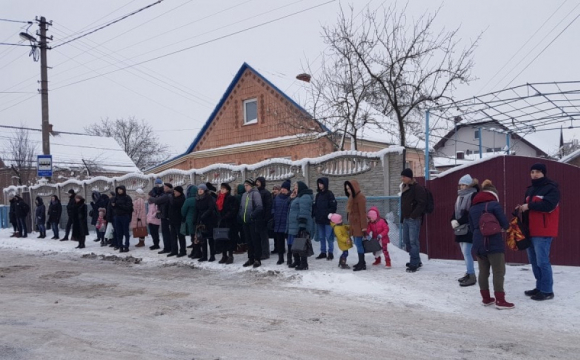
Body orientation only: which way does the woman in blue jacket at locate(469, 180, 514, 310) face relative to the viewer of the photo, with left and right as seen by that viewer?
facing away from the viewer and to the right of the viewer

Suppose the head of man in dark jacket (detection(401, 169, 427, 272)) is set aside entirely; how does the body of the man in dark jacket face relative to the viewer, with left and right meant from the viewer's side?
facing the viewer and to the left of the viewer

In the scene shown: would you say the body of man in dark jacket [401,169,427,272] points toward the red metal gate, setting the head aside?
no

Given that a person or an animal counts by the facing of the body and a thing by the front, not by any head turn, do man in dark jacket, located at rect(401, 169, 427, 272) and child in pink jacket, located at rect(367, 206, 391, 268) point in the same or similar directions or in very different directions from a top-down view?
same or similar directions

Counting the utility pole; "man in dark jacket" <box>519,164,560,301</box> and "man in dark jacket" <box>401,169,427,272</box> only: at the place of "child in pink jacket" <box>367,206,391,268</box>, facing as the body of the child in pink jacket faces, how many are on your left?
2

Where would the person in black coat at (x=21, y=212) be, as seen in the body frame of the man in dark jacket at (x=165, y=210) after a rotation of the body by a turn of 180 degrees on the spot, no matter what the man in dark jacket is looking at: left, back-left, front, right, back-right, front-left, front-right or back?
back-left

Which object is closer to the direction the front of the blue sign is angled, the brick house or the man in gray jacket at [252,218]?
the man in gray jacket

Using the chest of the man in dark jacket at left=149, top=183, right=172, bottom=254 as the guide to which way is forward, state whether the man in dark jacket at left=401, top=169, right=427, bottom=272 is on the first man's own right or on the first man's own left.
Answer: on the first man's own left

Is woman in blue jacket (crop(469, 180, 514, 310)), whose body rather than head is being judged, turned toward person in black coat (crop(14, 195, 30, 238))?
no

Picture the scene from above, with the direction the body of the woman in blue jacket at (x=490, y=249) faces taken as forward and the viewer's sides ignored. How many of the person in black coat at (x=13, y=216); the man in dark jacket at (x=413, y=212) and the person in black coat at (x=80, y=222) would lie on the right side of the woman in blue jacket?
0

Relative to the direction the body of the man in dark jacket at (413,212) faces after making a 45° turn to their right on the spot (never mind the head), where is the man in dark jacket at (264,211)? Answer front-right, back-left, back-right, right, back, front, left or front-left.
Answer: front

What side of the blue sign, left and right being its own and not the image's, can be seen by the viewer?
front

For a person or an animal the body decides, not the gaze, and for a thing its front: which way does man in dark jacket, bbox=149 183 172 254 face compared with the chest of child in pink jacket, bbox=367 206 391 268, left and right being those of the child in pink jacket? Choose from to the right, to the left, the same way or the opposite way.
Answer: the same way

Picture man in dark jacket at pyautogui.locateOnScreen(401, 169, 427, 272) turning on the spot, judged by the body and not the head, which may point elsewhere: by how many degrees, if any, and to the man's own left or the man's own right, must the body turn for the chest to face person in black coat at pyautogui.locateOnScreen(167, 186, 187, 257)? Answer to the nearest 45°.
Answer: approximately 45° to the man's own right

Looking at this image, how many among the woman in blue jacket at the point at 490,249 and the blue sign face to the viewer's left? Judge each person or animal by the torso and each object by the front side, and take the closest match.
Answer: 0

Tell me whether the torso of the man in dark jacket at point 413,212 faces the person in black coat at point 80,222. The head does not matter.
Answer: no
